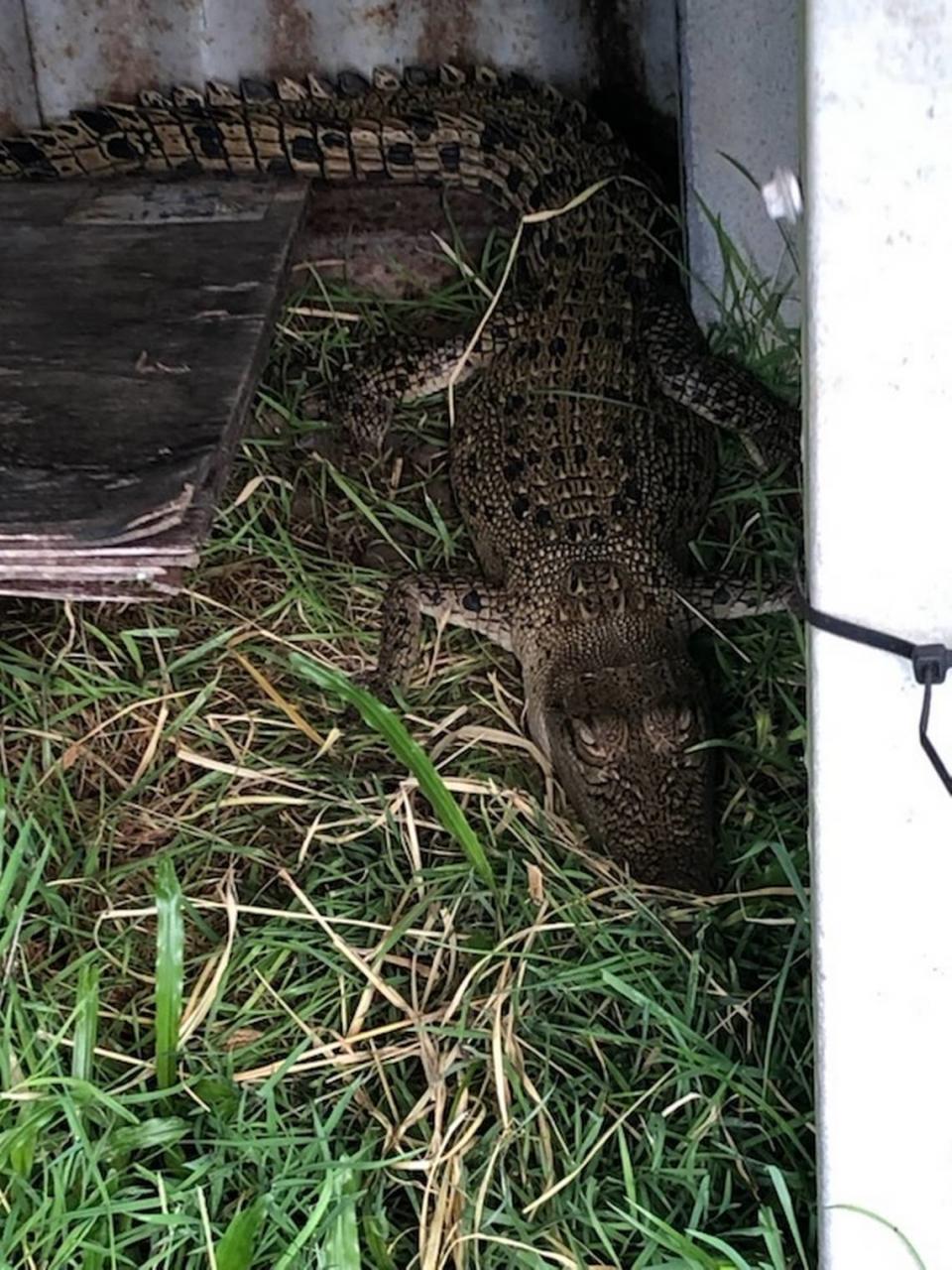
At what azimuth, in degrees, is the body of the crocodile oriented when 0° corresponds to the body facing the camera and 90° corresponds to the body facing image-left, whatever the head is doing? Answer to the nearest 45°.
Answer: approximately 0°
